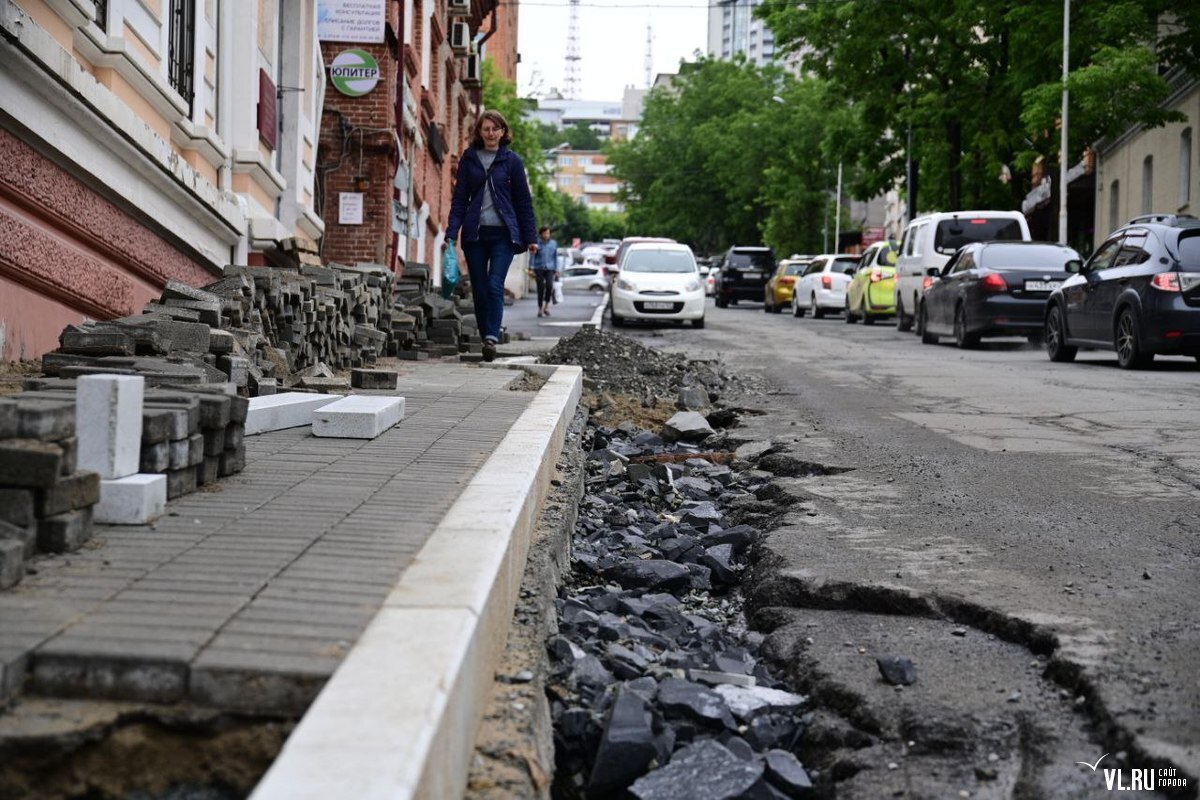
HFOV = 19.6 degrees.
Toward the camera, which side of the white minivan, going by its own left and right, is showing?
back

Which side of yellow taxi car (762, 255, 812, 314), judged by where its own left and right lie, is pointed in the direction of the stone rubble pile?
back

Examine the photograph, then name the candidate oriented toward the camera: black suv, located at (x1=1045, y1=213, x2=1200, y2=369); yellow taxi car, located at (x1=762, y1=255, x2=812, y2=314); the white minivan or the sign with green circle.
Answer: the sign with green circle

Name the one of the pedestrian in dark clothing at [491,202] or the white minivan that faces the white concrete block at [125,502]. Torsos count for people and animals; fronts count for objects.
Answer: the pedestrian in dark clothing

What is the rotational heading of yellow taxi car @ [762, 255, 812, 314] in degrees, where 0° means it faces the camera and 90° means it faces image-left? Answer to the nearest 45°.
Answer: approximately 180°

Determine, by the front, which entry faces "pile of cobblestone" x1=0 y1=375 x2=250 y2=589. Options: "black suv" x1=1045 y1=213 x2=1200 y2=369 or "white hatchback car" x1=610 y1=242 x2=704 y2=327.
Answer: the white hatchback car
